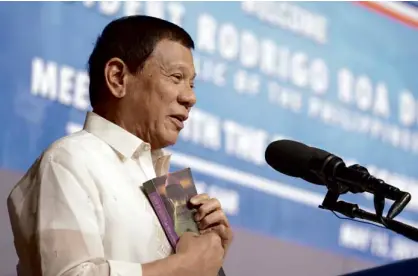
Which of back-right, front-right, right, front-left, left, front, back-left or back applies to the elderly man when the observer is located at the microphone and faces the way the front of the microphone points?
front

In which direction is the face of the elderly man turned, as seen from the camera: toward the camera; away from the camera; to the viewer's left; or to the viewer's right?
to the viewer's right

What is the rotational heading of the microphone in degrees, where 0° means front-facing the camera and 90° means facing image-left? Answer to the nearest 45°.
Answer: approximately 90°
